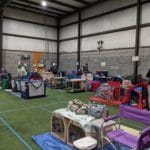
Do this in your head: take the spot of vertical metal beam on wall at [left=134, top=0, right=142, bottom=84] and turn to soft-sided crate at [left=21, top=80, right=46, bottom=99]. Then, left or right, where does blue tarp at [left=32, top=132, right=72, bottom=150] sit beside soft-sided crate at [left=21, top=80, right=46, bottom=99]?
left

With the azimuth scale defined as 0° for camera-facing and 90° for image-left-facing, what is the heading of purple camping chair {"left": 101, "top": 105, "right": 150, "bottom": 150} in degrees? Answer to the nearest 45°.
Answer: approximately 45°

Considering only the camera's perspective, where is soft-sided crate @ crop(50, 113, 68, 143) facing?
facing the viewer and to the left of the viewer

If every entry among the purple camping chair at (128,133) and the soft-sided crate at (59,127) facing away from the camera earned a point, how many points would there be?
0

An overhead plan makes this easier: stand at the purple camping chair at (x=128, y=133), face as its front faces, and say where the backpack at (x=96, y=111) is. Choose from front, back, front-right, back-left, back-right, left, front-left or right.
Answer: right

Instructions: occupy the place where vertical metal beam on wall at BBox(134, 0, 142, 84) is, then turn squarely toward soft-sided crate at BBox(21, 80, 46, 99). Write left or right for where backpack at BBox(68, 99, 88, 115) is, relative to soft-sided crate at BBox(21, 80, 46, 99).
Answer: left

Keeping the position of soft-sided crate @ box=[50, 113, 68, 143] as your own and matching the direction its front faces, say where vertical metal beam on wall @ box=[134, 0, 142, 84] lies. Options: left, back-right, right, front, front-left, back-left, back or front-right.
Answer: back

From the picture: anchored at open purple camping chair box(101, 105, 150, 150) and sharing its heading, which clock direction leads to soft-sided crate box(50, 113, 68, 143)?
The soft-sided crate is roughly at 2 o'clock from the open purple camping chair.

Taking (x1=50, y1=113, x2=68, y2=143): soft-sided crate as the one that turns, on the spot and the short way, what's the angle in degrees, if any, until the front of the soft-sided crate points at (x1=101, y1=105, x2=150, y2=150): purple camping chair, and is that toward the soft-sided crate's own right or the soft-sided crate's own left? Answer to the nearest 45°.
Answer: approximately 90° to the soft-sided crate's own left
